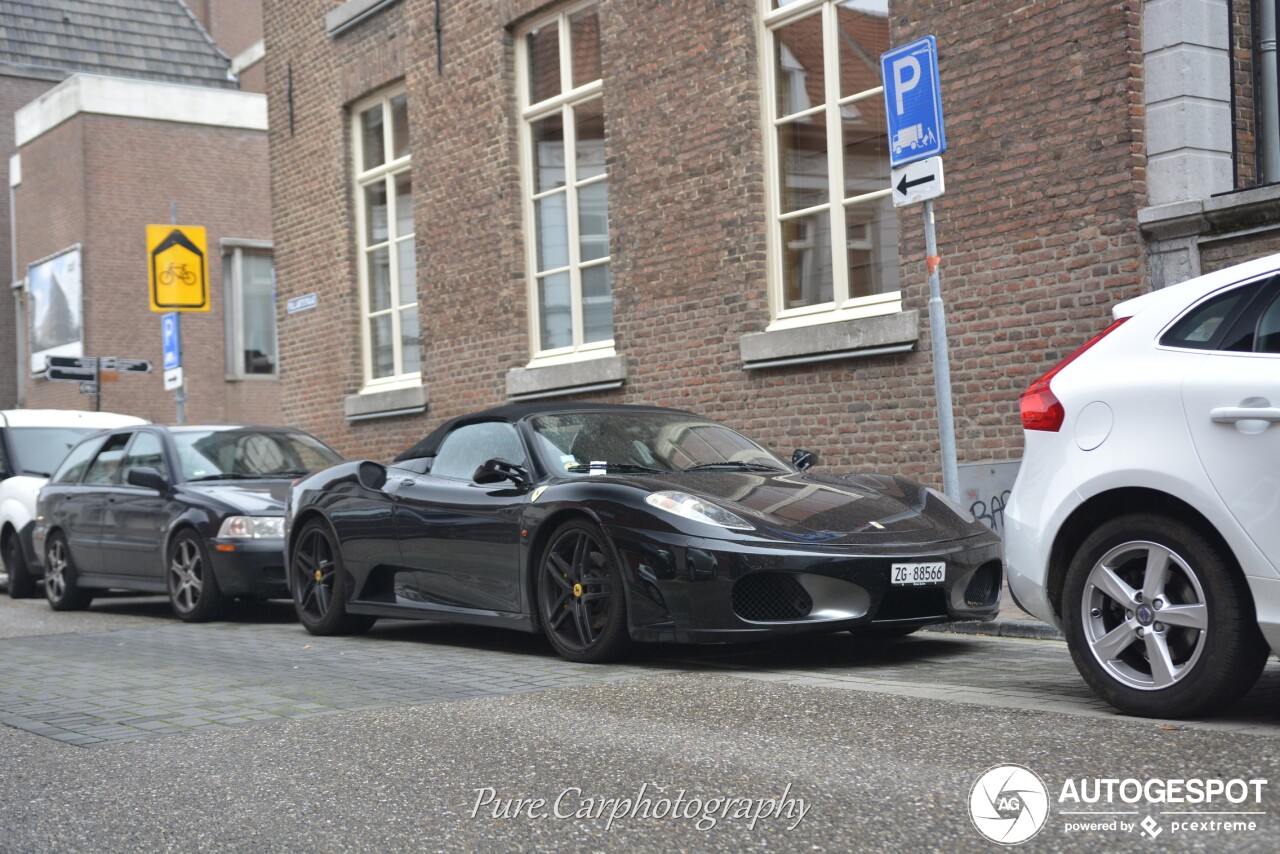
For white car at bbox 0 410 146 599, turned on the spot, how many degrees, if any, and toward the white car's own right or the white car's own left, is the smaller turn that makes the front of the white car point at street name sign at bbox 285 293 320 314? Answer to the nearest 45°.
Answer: approximately 90° to the white car's own left

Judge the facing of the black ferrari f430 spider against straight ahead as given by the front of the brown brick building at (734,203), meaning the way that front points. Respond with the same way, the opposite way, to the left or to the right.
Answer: to the left

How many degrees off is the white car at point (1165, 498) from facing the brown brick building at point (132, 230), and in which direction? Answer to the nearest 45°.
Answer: approximately 135° to its left

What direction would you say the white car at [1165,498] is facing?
to the viewer's right

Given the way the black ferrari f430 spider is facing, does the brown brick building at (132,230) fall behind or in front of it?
behind

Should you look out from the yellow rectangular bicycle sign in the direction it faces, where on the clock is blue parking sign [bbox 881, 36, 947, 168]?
The blue parking sign is roughly at 11 o'clock from the yellow rectangular bicycle sign.

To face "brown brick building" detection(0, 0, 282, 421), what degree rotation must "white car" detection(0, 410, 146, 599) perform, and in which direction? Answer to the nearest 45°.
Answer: approximately 135° to its left

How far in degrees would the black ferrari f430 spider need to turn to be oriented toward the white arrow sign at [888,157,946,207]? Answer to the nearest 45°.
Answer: approximately 90° to its left

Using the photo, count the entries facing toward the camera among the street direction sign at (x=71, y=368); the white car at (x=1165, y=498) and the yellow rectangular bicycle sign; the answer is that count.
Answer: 2
